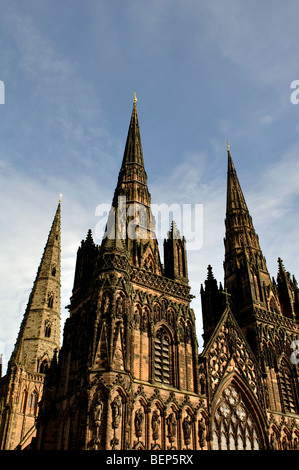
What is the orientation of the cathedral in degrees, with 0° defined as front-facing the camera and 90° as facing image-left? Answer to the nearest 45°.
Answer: approximately 315°
